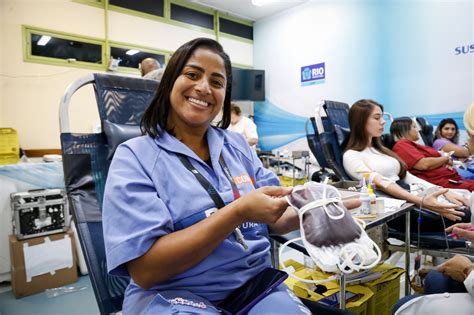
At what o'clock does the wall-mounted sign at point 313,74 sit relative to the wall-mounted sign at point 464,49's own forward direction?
the wall-mounted sign at point 313,74 is roughly at 2 o'clock from the wall-mounted sign at point 464,49.

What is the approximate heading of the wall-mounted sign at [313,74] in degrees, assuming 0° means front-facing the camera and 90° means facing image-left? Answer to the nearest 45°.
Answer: approximately 45°

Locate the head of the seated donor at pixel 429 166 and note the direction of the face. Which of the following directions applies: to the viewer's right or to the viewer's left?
to the viewer's right

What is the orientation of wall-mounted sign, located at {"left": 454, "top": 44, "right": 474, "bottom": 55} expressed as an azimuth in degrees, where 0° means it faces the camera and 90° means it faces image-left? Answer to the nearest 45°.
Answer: approximately 45°
